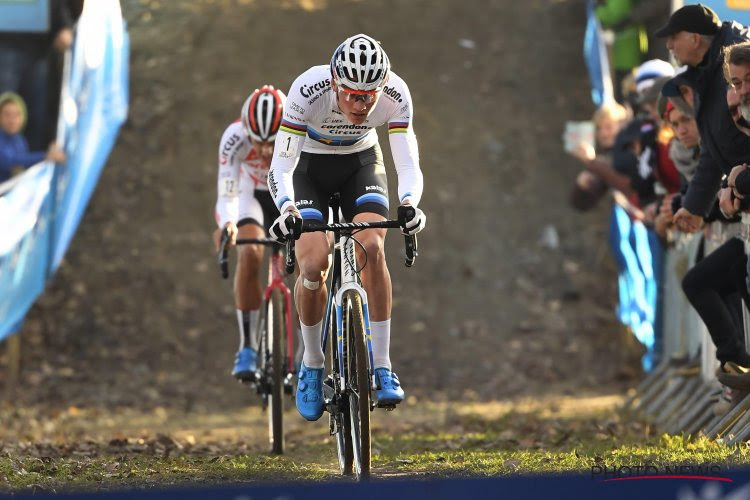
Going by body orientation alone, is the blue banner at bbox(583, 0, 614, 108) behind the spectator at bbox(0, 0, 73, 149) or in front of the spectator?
in front

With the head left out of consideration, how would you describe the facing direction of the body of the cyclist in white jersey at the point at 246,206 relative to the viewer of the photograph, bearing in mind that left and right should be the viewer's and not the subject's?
facing the viewer

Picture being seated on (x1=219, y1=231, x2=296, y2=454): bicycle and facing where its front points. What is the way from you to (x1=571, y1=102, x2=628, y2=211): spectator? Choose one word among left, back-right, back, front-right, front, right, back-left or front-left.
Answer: back-left

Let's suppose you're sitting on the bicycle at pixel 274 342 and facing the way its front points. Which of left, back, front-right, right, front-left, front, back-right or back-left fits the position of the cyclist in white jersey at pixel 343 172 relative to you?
front

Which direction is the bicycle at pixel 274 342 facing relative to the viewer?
toward the camera

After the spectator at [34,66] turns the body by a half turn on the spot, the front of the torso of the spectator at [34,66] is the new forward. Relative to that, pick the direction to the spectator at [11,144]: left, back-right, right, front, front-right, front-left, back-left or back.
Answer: left

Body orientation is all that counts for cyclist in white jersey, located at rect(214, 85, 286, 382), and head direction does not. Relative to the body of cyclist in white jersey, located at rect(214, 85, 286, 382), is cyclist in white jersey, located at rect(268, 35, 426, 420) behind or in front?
in front

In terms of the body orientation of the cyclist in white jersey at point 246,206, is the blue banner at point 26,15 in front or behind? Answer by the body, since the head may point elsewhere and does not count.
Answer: behind

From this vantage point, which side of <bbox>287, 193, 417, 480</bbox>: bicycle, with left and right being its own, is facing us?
front

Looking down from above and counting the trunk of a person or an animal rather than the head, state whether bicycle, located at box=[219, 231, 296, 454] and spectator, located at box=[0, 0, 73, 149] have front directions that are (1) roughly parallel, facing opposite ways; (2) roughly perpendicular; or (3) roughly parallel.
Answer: roughly perpendicular

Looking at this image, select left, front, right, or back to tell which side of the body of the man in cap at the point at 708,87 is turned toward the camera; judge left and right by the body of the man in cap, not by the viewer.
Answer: left

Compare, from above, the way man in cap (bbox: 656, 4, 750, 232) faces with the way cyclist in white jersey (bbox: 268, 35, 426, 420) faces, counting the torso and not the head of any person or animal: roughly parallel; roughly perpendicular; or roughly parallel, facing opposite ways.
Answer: roughly perpendicular
